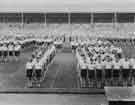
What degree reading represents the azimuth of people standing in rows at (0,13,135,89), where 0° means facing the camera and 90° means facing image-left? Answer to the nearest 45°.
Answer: approximately 0°
